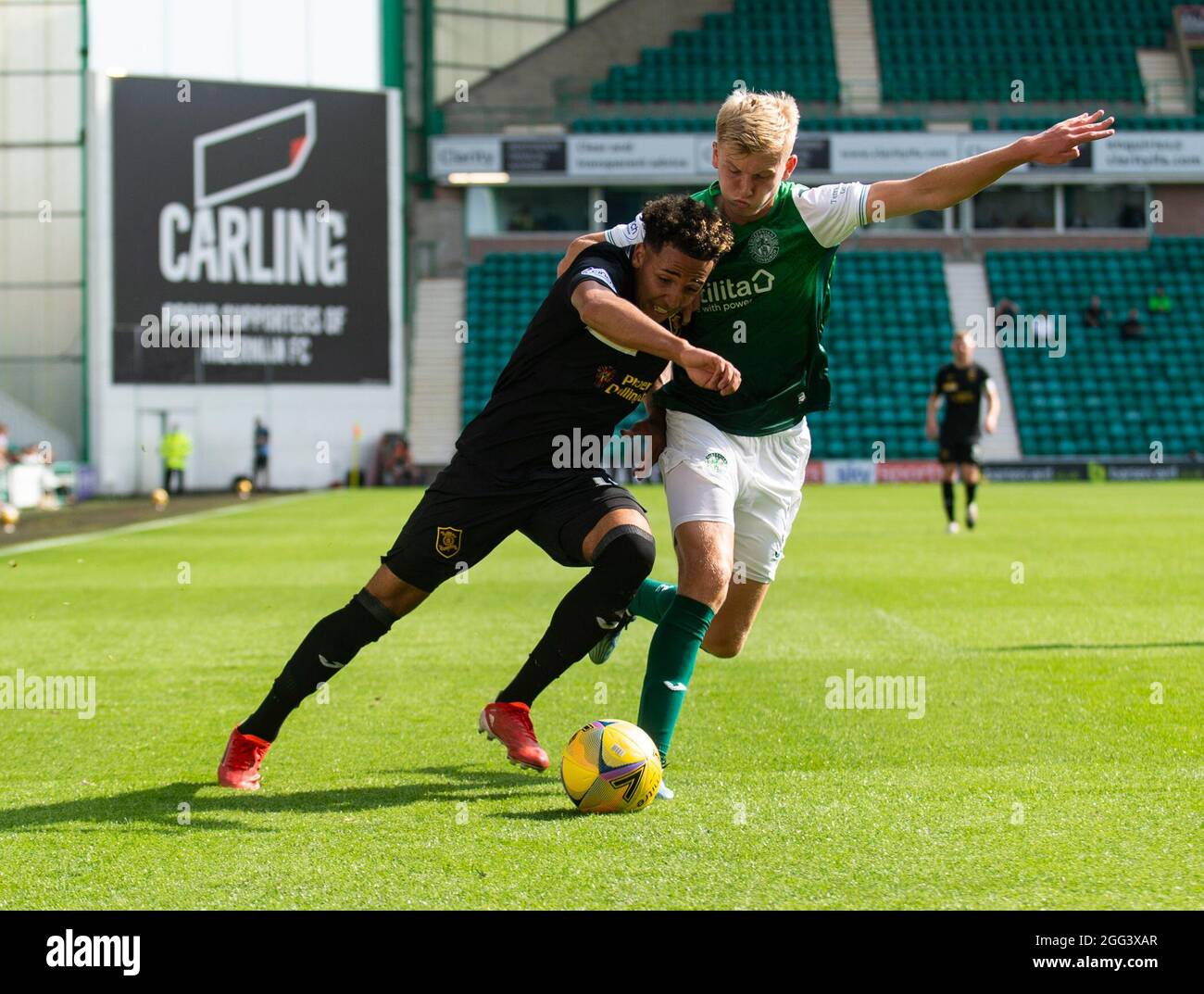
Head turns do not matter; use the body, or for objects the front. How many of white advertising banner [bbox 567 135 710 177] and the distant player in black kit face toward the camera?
2

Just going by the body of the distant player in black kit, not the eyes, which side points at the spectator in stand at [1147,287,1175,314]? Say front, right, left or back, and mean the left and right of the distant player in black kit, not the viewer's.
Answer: back

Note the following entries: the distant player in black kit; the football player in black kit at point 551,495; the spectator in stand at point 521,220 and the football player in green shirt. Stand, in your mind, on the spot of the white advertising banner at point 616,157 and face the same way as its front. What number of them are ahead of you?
3

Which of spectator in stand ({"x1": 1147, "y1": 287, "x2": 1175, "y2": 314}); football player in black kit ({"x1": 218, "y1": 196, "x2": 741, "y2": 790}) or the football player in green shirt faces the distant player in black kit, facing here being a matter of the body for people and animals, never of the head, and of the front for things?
the spectator in stand

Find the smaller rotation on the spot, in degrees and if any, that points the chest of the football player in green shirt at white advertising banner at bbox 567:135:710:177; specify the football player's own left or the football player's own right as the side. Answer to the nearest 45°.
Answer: approximately 180°

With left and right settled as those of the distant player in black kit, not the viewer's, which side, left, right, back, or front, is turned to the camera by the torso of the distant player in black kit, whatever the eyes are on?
front

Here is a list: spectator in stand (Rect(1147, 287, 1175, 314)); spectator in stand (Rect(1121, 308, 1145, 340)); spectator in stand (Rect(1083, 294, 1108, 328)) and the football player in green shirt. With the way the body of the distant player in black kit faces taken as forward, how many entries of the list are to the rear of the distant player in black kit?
3

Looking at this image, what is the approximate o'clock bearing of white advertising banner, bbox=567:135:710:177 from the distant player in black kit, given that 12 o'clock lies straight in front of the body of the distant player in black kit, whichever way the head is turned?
The white advertising banner is roughly at 5 o'clock from the distant player in black kit.

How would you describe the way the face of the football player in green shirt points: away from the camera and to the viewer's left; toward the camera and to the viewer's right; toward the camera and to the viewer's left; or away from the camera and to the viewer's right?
toward the camera and to the viewer's left

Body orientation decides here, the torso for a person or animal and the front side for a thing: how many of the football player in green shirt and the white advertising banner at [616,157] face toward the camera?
2

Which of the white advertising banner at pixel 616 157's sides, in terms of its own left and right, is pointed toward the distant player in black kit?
front

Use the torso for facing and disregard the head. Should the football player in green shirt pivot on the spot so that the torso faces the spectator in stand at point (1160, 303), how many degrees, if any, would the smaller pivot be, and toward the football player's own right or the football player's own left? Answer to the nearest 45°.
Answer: approximately 180°
